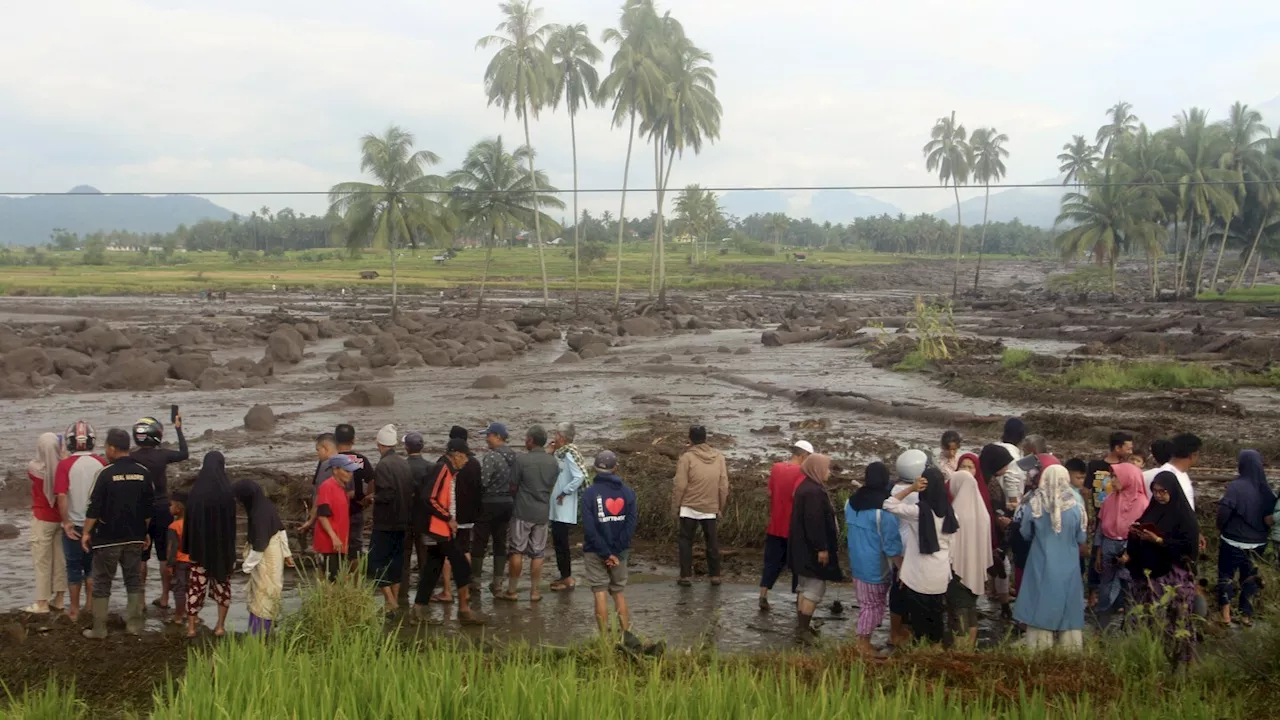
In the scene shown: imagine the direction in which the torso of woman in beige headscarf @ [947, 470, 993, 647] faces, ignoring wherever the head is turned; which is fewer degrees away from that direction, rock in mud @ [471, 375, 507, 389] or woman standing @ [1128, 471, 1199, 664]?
the rock in mud

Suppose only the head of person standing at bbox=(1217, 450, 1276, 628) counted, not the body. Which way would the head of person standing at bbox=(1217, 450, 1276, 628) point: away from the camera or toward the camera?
away from the camera

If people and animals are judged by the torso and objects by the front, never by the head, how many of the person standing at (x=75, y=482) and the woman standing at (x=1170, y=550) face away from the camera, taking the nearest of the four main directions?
1

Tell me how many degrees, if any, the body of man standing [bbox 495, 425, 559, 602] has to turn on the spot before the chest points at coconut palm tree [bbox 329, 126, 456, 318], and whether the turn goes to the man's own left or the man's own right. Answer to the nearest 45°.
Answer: approximately 45° to the man's own right

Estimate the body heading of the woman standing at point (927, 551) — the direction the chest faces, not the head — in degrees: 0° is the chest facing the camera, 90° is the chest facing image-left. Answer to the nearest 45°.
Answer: approximately 135°

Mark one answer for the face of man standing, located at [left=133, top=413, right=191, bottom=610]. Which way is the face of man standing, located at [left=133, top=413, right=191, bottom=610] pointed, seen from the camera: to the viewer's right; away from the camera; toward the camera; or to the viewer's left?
away from the camera

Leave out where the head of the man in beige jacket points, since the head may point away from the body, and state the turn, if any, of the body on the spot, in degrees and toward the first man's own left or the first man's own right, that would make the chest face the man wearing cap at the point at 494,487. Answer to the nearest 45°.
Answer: approximately 90° to the first man's own left

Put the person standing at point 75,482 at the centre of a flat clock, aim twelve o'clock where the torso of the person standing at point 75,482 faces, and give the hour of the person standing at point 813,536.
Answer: the person standing at point 813,536 is roughly at 4 o'clock from the person standing at point 75,482.

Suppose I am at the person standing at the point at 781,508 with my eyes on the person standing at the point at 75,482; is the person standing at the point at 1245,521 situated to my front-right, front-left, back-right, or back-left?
back-left

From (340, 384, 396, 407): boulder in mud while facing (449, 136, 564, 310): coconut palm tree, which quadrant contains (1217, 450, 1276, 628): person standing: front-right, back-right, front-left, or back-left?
back-right

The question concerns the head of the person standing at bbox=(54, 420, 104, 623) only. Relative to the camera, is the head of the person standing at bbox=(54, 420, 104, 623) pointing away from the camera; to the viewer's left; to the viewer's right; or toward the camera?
away from the camera

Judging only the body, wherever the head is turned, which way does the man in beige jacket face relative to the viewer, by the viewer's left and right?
facing away from the viewer

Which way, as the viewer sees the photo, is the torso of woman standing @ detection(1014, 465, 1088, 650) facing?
away from the camera

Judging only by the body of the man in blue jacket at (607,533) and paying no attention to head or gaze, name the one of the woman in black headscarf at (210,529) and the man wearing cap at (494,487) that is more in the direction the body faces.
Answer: the man wearing cap
